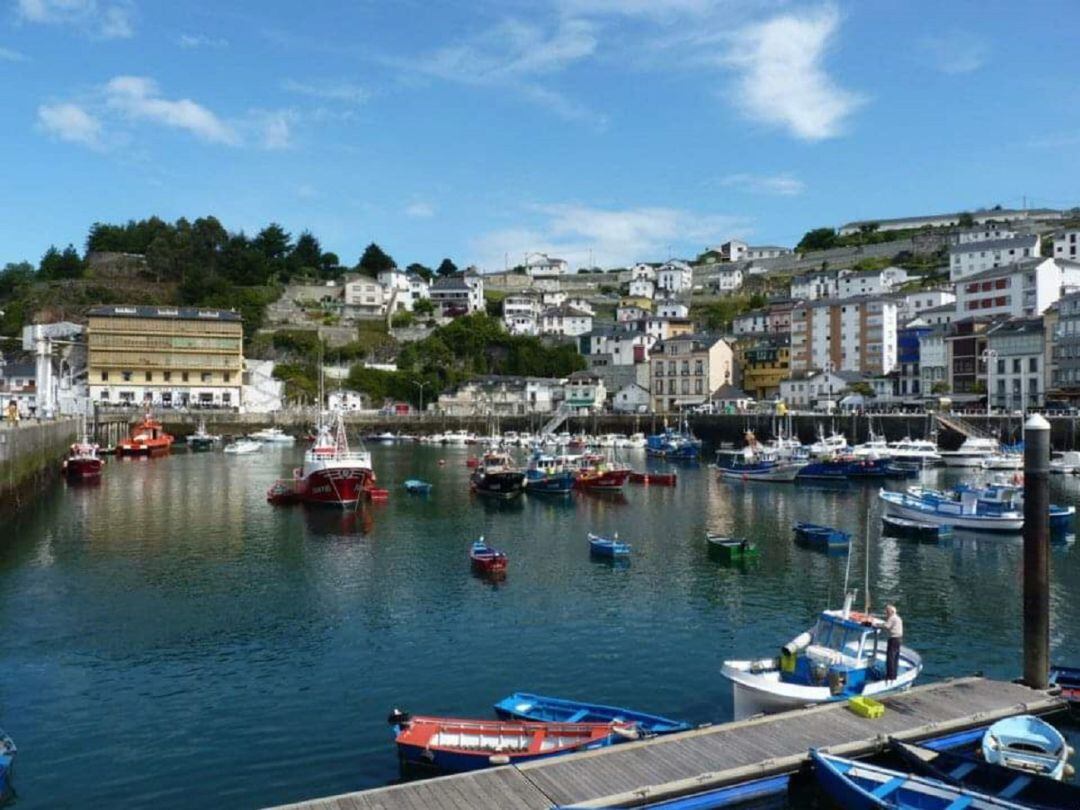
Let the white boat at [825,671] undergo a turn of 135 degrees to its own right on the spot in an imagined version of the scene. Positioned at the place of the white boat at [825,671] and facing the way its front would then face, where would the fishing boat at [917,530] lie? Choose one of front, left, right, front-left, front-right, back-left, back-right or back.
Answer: front

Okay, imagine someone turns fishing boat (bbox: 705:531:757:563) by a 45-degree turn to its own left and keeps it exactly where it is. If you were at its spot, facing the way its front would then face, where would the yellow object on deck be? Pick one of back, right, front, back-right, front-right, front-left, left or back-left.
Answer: left

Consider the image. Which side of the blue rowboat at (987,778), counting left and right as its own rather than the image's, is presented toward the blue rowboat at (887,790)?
left

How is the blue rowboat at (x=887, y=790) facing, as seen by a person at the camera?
facing away from the viewer and to the left of the viewer

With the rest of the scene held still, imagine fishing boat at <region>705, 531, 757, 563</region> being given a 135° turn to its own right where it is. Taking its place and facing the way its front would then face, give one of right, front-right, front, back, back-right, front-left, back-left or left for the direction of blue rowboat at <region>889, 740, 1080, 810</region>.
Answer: right

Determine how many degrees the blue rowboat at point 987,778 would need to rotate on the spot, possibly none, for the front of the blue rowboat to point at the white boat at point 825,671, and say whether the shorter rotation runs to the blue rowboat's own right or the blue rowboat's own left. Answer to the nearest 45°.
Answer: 0° — it already faces it

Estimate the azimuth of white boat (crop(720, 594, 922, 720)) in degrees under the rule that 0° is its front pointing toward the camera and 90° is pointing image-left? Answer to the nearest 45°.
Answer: approximately 45°

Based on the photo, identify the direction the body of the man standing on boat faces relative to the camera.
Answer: to the viewer's left

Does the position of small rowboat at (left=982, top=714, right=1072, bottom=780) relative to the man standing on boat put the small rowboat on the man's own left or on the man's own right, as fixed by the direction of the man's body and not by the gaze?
on the man's own left

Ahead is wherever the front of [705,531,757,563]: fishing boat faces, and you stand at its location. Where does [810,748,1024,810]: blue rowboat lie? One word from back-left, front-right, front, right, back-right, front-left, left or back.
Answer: back-left

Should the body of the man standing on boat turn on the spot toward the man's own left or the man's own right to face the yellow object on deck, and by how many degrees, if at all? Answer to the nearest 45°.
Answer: approximately 90° to the man's own left
